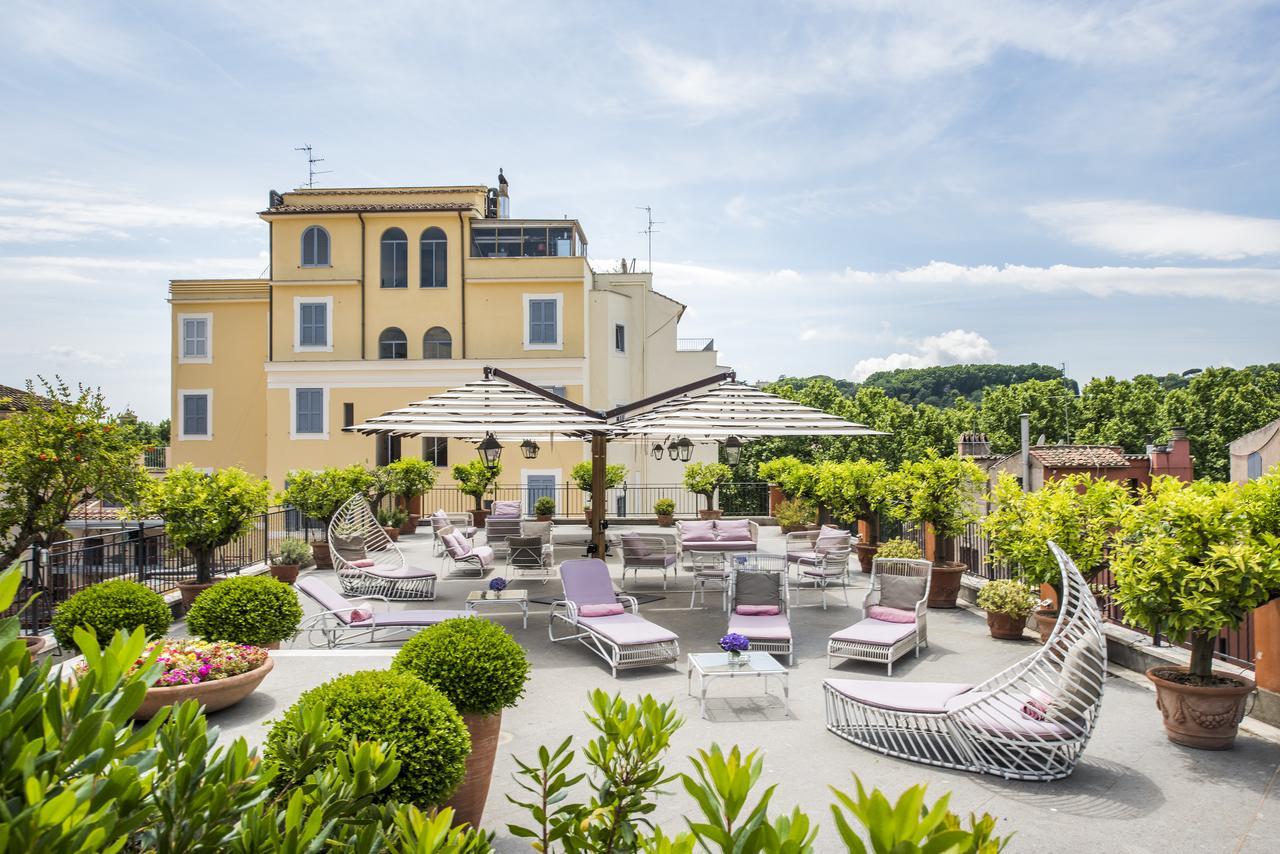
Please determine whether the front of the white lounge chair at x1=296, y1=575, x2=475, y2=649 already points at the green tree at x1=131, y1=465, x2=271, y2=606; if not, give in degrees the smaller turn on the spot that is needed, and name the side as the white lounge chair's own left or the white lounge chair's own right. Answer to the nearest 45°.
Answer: approximately 135° to the white lounge chair's own left

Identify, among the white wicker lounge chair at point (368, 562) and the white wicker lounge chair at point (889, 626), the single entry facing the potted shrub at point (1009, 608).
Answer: the white wicker lounge chair at point (368, 562)

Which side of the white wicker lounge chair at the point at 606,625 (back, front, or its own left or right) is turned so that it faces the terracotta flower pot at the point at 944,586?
left

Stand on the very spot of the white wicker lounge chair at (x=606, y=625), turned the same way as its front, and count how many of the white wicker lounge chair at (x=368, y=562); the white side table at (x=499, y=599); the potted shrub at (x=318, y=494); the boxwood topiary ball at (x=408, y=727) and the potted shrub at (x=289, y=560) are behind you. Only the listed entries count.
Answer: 4

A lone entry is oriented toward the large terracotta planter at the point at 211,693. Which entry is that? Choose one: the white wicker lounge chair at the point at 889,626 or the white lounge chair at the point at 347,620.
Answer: the white wicker lounge chair at the point at 889,626

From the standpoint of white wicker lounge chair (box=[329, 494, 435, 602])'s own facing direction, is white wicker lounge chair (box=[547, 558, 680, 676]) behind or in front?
in front

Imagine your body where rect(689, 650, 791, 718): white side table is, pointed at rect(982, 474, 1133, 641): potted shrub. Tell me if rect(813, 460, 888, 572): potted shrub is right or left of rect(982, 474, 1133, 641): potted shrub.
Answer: left

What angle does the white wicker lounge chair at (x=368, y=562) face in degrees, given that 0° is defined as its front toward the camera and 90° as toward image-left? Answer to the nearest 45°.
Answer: approximately 315°

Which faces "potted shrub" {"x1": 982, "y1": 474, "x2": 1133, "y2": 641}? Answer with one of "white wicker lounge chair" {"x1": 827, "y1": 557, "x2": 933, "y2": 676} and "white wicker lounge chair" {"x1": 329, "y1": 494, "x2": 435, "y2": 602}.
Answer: "white wicker lounge chair" {"x1": 329, "y1": 494, "x2": 435, "y2": 602}

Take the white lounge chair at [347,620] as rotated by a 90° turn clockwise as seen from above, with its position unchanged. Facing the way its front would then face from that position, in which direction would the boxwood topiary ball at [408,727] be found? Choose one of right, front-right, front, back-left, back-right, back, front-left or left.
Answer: front

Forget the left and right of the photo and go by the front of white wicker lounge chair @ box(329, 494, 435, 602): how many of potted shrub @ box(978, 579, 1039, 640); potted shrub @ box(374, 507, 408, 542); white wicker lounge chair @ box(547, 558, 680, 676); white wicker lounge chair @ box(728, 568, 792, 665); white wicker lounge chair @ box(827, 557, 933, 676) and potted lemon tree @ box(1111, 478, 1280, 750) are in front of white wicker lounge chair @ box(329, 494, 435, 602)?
5

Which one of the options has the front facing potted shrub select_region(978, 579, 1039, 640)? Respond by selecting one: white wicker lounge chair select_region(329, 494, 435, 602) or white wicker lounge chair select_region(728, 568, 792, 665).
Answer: white wicker lounge chair select_region(329, 494, 435, 602)

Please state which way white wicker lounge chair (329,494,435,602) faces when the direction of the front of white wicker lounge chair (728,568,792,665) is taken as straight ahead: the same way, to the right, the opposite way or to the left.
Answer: to the left

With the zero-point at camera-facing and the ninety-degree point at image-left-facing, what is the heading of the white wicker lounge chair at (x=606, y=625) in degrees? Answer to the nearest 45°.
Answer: approximately 315°

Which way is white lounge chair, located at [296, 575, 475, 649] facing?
to the viewer's right

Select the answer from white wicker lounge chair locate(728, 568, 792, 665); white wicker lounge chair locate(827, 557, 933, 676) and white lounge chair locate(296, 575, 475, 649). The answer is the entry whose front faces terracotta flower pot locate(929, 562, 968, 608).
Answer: white lounge chair locate(296, 575, 475, 649)
